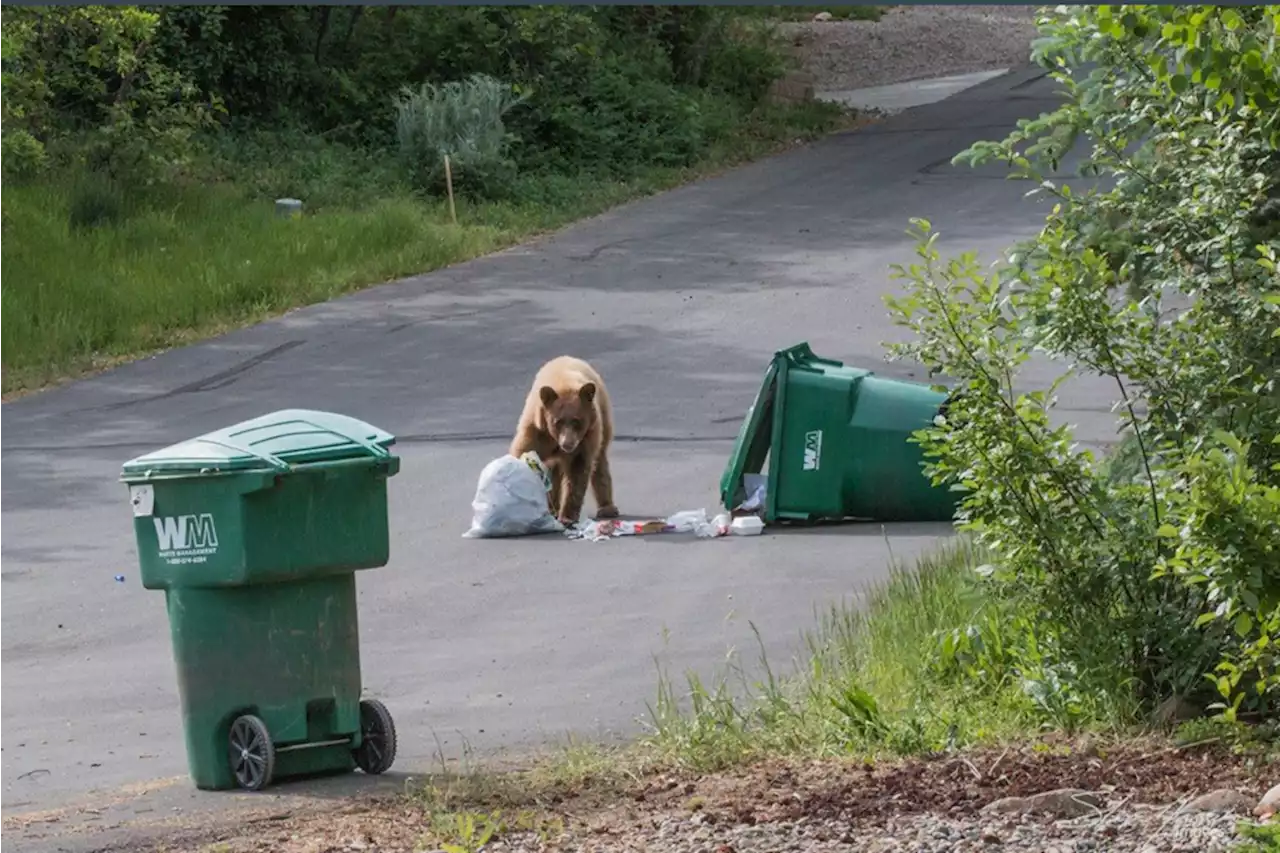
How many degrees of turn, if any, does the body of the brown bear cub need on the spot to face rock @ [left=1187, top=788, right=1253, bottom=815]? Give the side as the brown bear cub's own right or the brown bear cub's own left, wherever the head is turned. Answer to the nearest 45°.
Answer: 0° — it already faces it

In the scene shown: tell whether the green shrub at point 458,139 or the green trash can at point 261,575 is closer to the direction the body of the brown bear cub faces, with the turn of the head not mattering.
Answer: the green trash can

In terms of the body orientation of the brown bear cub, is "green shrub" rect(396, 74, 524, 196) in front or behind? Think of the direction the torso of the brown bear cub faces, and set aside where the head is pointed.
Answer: behind

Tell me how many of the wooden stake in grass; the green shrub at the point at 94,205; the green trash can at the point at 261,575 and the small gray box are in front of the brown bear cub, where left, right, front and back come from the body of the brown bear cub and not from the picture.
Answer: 1

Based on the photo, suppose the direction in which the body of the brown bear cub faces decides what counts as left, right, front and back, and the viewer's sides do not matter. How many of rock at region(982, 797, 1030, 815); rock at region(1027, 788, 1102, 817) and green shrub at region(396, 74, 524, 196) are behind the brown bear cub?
1

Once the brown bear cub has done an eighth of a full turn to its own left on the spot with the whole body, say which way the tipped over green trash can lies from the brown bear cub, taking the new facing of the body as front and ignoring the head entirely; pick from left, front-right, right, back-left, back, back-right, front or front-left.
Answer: front-left

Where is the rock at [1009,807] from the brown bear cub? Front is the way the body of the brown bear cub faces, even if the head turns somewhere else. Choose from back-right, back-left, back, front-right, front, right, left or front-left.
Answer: front

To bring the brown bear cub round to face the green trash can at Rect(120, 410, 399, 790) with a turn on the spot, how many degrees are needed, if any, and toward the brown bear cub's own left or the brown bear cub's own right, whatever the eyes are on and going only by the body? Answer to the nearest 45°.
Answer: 0° — it already faces it

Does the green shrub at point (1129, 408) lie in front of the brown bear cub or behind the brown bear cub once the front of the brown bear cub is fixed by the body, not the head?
in front

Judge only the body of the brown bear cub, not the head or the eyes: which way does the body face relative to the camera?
toward the camera

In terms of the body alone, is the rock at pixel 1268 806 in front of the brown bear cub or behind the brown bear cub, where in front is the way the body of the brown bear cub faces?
in front

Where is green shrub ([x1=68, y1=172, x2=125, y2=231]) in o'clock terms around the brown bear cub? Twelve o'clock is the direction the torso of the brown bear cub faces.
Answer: The green shrub is roughly at 5 o'clock from the brown bear cub.

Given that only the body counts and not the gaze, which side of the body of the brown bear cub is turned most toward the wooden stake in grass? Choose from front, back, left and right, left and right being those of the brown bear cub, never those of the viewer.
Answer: back

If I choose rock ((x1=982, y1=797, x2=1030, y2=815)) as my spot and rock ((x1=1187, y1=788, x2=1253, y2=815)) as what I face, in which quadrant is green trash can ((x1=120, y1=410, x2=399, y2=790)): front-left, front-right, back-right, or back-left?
back-left

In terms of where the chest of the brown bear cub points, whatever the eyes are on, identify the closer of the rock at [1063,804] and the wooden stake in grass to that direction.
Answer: the rock

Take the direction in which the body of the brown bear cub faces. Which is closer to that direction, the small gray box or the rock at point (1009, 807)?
the rock

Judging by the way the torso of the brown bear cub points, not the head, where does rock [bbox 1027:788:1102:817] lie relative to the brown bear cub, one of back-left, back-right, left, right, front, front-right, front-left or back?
front

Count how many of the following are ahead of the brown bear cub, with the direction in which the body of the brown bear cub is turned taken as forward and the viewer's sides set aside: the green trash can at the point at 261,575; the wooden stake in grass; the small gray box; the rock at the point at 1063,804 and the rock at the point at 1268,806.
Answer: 3
